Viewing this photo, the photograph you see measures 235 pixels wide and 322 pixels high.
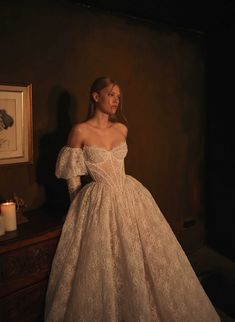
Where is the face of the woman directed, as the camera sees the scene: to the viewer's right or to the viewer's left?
to the viewer's right

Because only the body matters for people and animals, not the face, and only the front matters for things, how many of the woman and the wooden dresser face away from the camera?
0

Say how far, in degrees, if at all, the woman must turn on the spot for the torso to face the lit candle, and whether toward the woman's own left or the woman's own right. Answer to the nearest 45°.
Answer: approximately 135° to the woman's own right

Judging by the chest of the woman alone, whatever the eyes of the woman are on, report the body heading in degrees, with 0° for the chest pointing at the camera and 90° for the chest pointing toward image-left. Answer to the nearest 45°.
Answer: approximately 315°

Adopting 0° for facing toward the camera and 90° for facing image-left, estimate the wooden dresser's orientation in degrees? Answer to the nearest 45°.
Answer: approximately 315°
